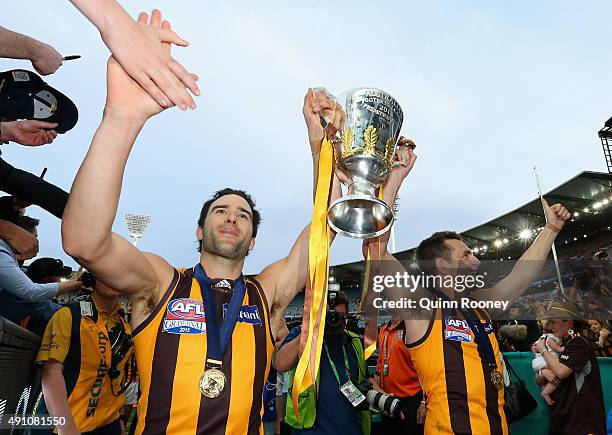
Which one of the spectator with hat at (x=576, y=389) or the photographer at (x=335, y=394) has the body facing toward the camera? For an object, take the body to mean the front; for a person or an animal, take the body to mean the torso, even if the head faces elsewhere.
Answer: the photographer

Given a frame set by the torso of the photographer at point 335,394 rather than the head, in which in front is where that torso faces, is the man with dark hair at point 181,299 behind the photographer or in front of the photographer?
in front

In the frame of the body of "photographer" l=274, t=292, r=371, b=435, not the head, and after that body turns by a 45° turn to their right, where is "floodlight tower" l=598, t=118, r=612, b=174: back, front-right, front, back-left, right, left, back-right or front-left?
back

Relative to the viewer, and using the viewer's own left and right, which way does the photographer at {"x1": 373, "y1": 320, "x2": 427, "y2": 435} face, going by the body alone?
facing the viewer and to the left of the viewer

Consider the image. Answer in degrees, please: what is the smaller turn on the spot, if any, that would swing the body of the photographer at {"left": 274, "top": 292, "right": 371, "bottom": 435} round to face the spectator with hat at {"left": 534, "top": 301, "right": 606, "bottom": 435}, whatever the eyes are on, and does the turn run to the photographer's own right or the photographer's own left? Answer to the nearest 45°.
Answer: approximately 90° to the photographer's own left

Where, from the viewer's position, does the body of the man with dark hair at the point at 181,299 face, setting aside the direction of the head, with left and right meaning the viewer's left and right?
facing the viewer

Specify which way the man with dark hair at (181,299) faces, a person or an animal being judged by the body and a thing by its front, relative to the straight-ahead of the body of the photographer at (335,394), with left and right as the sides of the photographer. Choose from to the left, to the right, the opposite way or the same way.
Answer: the same way

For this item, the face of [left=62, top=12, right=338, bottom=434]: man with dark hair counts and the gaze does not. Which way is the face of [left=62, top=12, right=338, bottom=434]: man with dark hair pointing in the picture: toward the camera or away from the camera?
toward the camera

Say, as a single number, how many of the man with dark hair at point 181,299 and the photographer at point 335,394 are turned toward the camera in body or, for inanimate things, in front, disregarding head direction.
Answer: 2

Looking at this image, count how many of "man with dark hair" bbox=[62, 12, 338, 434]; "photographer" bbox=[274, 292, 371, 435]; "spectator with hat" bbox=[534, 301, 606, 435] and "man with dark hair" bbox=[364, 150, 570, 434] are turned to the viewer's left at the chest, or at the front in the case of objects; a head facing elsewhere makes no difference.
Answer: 1

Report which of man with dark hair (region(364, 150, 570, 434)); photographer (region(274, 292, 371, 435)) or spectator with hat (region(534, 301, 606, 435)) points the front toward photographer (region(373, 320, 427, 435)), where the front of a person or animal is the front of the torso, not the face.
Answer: the spectator with hat

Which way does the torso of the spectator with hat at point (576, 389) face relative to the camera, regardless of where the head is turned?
to the viewer's left

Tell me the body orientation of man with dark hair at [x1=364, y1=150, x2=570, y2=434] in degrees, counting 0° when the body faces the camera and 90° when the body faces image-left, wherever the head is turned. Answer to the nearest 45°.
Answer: approximately 315°

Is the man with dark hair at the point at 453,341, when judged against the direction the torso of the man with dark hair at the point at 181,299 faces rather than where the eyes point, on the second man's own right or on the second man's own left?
on the second man's own left

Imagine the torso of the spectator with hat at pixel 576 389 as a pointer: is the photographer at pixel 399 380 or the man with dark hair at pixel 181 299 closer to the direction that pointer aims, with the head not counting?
the photographer

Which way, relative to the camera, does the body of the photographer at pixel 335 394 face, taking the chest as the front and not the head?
toward the camera
